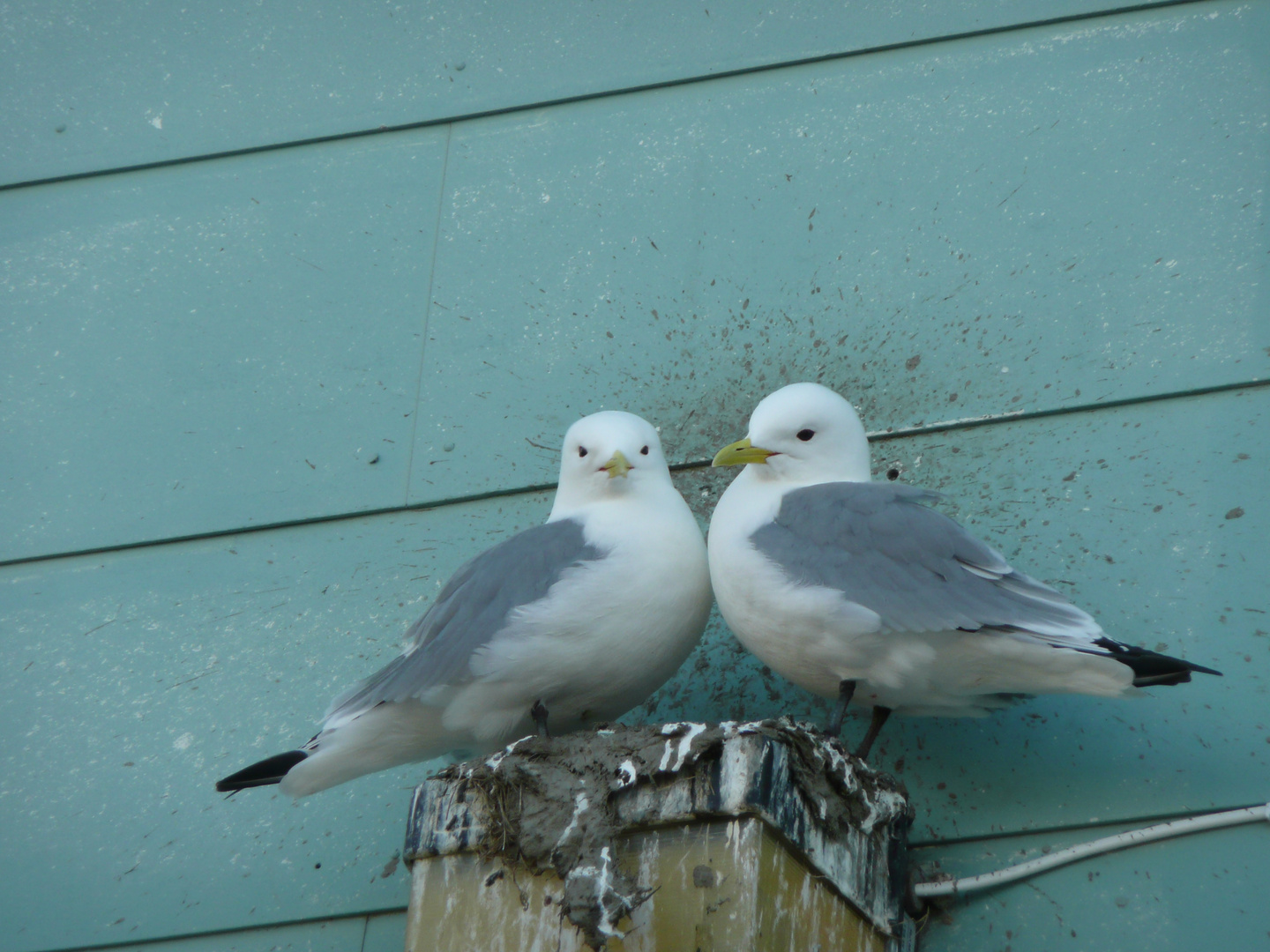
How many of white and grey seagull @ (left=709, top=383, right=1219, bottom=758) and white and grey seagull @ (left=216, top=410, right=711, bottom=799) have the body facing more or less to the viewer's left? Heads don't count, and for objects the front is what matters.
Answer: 1

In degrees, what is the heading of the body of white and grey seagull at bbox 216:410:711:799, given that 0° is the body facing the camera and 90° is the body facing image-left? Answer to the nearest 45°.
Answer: approximately 315°

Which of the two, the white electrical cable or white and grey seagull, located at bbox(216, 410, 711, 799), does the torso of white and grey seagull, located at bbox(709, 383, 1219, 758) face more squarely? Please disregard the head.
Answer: the white and grey seagull

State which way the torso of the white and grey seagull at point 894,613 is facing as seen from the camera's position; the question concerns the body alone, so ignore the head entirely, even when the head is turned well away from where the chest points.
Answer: to the viewer's left

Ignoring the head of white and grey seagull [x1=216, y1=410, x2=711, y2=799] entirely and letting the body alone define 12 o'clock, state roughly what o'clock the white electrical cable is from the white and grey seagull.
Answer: The white electrical cable is roughly at 11 o'clock from the white and grey seagull.

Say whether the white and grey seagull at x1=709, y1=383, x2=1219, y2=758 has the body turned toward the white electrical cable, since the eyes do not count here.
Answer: no

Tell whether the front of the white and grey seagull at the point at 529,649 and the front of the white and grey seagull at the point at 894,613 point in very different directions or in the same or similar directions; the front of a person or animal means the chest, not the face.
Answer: very different directions

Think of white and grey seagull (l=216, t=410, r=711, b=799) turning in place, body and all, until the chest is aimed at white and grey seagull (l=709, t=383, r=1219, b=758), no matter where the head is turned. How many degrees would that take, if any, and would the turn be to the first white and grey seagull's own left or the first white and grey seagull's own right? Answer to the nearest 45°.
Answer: approximately 45° to the first white and grey seagull's own left
